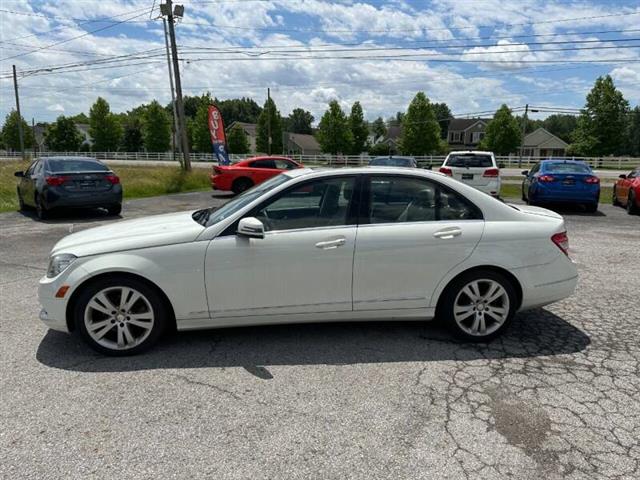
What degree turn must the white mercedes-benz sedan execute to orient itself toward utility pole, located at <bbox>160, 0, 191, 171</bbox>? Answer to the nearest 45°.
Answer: approximately 90° to its right

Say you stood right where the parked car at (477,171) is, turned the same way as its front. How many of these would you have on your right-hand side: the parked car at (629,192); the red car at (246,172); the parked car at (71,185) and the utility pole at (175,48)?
1

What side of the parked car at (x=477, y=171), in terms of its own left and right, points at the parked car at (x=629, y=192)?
right

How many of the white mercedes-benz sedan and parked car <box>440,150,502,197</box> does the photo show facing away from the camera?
1

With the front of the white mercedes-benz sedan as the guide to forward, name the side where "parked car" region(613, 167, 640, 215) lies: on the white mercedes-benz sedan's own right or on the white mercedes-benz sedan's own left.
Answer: on the white mercedes-benz sedan's own right

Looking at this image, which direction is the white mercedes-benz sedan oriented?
to the viewer's left

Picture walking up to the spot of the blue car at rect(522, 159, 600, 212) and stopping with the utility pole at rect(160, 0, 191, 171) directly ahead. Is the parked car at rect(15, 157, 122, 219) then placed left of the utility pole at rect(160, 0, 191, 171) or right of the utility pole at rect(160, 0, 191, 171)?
left

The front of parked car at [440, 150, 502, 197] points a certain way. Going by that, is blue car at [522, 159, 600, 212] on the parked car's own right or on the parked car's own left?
on the parked car's own right

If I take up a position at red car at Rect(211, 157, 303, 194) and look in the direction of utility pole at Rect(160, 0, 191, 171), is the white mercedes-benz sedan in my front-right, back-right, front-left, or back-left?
back-left

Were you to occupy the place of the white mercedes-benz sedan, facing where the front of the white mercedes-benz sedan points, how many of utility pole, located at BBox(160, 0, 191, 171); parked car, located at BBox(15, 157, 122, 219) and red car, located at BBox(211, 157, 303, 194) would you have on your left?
0

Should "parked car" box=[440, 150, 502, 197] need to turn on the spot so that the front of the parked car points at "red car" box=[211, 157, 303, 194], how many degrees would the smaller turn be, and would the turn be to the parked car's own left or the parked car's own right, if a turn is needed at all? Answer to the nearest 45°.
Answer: approximately 90° to the parked car's own left

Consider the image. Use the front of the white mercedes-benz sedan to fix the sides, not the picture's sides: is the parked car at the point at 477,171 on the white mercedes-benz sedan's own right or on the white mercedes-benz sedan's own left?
on the white mercedes-benz sedan's own right

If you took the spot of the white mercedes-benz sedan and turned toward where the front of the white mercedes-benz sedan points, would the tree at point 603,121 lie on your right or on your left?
on your right

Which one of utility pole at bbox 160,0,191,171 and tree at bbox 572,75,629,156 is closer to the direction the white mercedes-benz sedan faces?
the utility pole

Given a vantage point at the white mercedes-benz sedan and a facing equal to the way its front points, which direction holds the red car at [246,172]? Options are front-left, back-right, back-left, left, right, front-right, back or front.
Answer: right

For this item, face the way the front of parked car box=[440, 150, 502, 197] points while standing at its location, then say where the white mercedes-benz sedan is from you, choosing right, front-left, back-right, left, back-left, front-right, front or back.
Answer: back

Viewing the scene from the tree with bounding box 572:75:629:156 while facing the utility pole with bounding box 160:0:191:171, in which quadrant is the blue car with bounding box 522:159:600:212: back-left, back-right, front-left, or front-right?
front-left

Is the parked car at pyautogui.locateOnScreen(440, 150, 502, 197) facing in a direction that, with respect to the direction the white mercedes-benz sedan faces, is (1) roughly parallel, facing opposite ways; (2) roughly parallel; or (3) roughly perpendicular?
roughly perpendicular

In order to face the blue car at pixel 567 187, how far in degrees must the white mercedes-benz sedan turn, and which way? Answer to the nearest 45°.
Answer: approximately 135° to its right

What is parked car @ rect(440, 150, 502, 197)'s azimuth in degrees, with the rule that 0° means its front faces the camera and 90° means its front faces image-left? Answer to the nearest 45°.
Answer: approximately 180°
